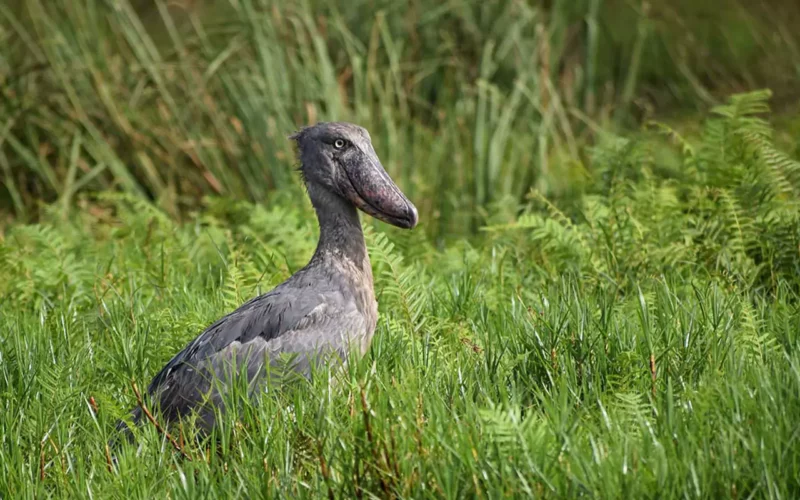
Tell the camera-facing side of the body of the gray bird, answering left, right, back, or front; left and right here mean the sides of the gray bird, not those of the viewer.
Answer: right
